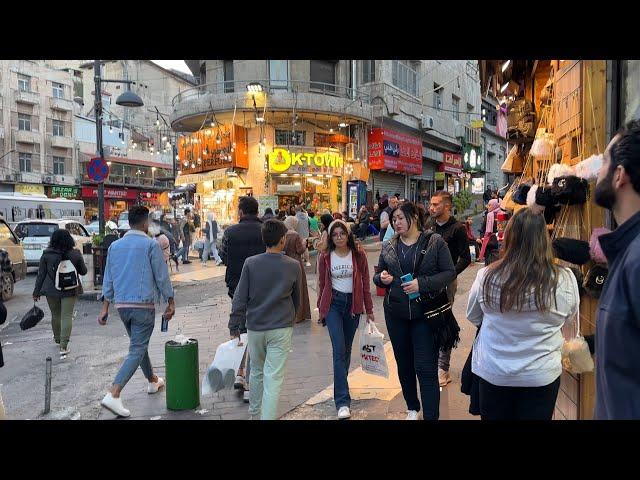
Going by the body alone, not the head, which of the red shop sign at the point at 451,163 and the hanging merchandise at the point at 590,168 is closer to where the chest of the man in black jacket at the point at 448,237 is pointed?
the hanging merchandise

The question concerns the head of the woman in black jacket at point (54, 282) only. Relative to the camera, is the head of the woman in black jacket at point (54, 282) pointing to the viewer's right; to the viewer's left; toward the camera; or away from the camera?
away from the camera

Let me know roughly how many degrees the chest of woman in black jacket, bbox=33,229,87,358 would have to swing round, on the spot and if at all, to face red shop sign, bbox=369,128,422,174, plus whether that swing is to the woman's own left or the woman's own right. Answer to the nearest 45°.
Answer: approximately 45° to the woman's own right

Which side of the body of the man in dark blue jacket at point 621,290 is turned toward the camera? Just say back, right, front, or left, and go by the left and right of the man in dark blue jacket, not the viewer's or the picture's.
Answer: left

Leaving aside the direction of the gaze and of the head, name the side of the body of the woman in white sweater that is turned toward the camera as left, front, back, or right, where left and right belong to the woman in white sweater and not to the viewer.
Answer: back

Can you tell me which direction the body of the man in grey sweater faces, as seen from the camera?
away from the camera

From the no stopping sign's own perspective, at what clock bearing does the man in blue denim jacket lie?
The man in blue denim jacket is roughly at 12 o'clock from the no stopping sign.

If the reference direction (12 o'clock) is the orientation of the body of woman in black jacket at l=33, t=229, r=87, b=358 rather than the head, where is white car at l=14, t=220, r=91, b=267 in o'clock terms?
The white car is roughly at 12 o'clock from the woman in black jacket.
